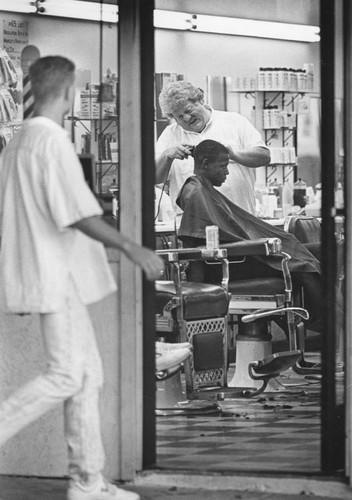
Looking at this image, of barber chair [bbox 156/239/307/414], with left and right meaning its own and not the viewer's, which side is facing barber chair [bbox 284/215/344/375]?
left

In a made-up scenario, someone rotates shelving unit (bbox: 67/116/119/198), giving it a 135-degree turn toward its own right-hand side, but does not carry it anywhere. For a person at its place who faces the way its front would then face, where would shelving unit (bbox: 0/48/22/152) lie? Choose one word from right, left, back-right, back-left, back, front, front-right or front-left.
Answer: front
